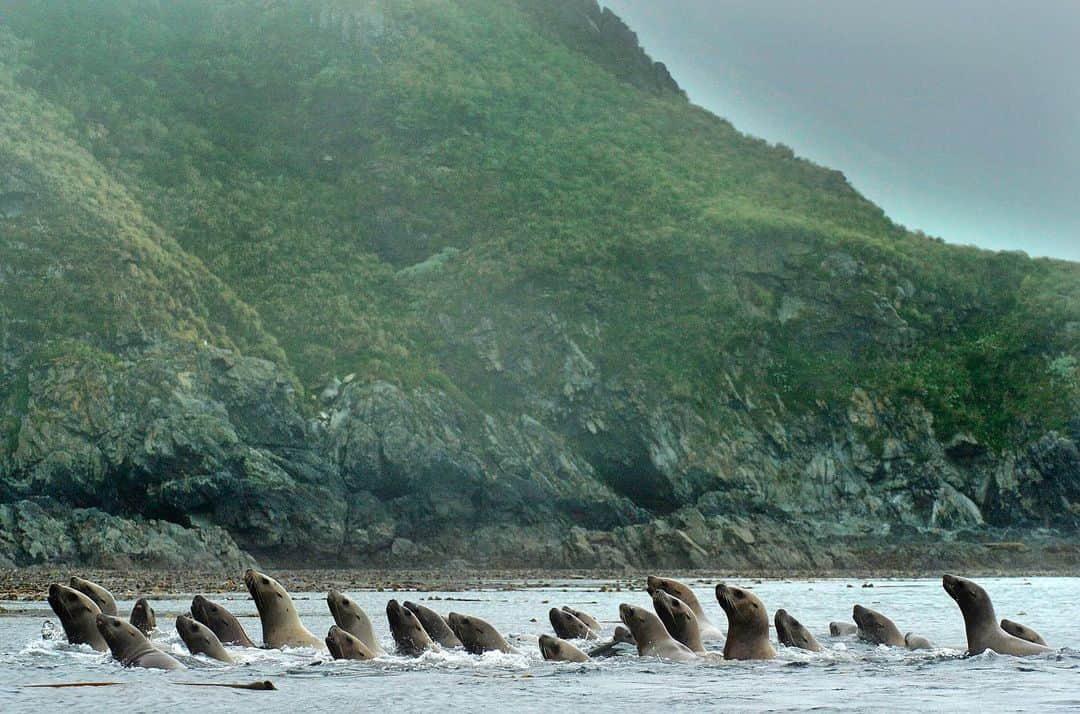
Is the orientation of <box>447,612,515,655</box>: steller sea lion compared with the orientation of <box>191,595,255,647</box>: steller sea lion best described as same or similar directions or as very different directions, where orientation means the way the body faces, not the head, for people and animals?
same or similar directions

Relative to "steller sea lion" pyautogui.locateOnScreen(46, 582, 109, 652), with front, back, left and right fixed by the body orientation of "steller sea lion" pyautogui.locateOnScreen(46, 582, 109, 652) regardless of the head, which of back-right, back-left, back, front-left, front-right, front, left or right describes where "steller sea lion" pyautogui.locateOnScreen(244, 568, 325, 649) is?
back

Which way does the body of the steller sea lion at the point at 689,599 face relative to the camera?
to the viewer's left

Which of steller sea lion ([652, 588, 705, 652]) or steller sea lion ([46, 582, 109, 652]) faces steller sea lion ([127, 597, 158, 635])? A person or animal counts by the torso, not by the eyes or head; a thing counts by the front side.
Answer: steller sea lion ([652, 588, 705, 652])

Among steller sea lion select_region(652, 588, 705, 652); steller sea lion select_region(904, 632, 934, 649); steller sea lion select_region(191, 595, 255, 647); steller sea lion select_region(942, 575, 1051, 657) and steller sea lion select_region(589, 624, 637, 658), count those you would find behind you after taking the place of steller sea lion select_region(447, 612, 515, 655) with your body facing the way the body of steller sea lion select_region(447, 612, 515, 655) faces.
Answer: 4

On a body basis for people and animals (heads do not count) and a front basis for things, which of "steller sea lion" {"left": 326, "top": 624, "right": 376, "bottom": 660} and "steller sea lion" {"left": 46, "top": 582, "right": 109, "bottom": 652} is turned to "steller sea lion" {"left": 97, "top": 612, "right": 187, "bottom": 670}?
"steller sea lion" {"left": 326, "top": 624, "right": 376, "bottom": 660}

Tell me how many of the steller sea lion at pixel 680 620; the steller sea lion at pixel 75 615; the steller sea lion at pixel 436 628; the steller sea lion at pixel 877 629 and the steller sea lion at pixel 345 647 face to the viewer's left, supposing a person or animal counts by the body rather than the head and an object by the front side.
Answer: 5

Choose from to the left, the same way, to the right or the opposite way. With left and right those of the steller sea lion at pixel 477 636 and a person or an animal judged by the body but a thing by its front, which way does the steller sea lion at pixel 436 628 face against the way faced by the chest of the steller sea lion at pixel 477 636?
the same way

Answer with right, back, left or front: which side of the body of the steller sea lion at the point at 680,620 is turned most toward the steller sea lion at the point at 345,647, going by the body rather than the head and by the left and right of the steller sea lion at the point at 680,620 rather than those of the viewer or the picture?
front

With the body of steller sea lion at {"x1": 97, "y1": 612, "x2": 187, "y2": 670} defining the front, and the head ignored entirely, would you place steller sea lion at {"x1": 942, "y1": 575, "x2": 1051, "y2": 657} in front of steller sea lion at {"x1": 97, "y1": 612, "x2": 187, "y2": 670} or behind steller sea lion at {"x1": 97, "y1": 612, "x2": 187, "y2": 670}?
behind

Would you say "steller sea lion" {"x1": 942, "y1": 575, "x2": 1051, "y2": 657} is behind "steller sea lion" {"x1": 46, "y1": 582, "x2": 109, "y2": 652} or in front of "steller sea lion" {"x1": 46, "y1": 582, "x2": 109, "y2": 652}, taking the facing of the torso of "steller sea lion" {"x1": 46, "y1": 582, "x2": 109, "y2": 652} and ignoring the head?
behind

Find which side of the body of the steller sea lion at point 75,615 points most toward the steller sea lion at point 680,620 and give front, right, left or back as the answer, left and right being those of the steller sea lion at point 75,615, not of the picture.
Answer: back

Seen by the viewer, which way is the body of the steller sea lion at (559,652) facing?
to the viewer's left

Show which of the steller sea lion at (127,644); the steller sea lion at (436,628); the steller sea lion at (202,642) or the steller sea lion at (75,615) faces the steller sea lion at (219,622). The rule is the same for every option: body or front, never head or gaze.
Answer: the steller sea lion at (436,628)

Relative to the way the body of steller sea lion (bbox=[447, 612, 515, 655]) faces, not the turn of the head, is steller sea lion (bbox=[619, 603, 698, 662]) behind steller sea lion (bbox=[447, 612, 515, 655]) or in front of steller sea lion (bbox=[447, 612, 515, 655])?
behind

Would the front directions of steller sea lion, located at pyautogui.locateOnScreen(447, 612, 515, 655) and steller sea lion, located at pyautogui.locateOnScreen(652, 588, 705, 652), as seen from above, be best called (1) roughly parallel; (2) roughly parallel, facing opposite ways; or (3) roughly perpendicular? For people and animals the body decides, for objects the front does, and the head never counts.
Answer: roughly parallel

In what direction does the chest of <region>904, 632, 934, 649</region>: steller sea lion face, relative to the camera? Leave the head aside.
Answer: to the viewer's left

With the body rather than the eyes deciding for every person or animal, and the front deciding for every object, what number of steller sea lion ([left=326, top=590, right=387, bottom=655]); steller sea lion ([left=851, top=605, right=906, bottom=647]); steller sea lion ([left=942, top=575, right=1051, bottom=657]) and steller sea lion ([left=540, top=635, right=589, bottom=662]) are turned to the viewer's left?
4

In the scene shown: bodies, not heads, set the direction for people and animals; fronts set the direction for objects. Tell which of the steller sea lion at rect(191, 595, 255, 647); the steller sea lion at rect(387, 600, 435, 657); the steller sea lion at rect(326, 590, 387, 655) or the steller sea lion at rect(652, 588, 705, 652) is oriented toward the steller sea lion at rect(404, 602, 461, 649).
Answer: the steller sea lion at rect(652, 588, 705, 652)

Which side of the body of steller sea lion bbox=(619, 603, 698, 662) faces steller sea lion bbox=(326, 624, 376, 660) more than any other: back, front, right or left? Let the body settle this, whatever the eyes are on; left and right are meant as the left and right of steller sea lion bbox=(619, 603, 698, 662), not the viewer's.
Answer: front
